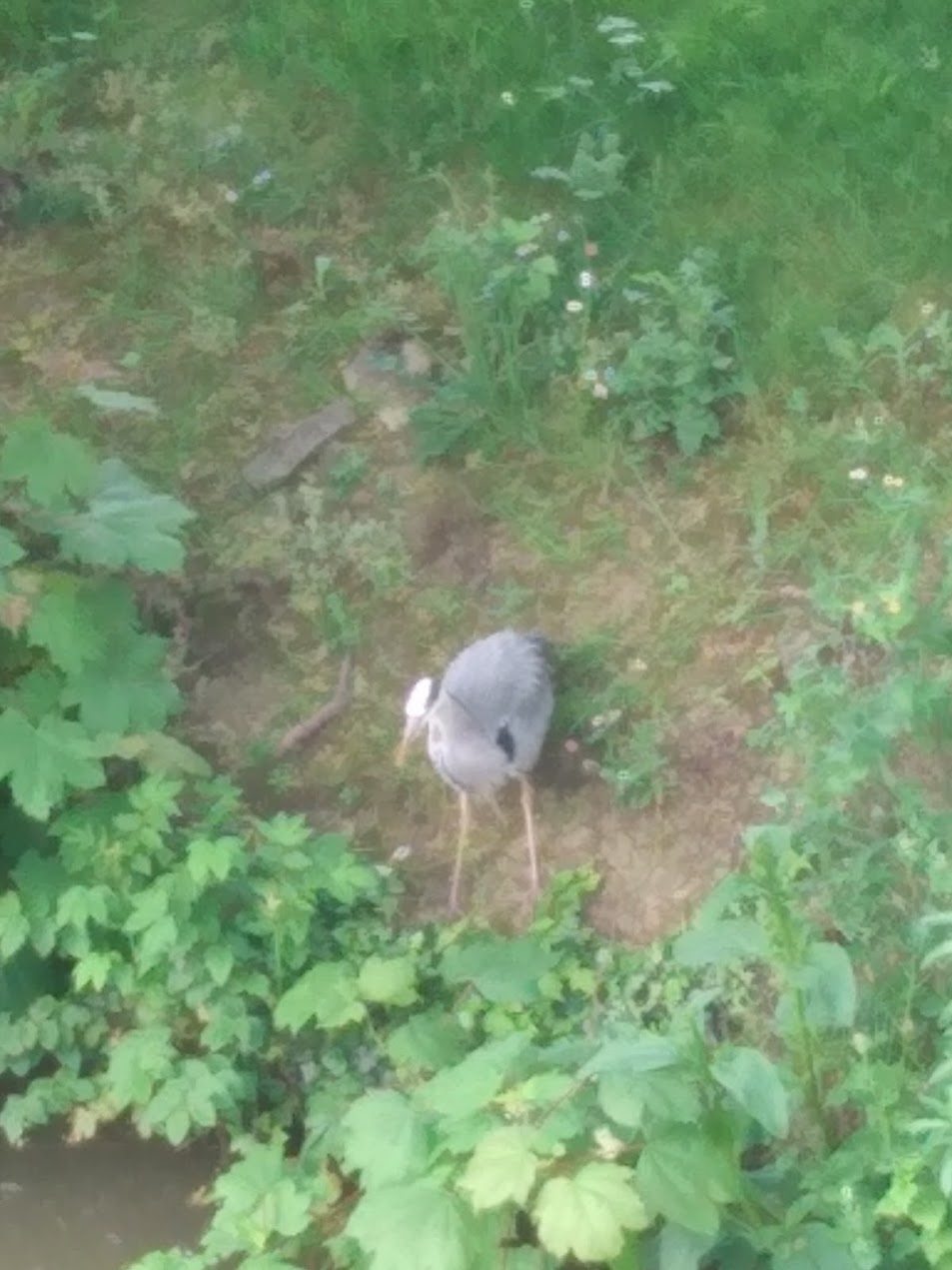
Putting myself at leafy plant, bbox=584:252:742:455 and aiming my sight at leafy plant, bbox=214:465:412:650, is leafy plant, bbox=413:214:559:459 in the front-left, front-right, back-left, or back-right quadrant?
front-right

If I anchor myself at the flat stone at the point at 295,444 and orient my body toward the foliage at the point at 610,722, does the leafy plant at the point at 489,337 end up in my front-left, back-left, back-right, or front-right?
front-left

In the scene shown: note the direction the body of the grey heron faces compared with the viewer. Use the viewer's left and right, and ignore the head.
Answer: facing the viewer and to the left of the viewer

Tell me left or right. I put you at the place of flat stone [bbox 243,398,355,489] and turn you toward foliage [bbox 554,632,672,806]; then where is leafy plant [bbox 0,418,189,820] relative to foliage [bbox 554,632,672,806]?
right

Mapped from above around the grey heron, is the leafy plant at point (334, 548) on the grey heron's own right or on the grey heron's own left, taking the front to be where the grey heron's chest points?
on the grey heron's own right

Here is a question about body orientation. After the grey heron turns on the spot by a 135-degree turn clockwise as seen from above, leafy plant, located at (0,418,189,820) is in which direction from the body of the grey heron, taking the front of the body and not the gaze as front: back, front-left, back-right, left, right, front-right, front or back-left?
left

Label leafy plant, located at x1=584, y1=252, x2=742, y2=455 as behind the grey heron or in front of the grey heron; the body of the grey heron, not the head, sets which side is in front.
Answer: behind

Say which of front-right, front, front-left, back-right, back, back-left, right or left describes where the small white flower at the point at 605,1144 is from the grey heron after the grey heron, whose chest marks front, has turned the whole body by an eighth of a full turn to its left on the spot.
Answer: front
